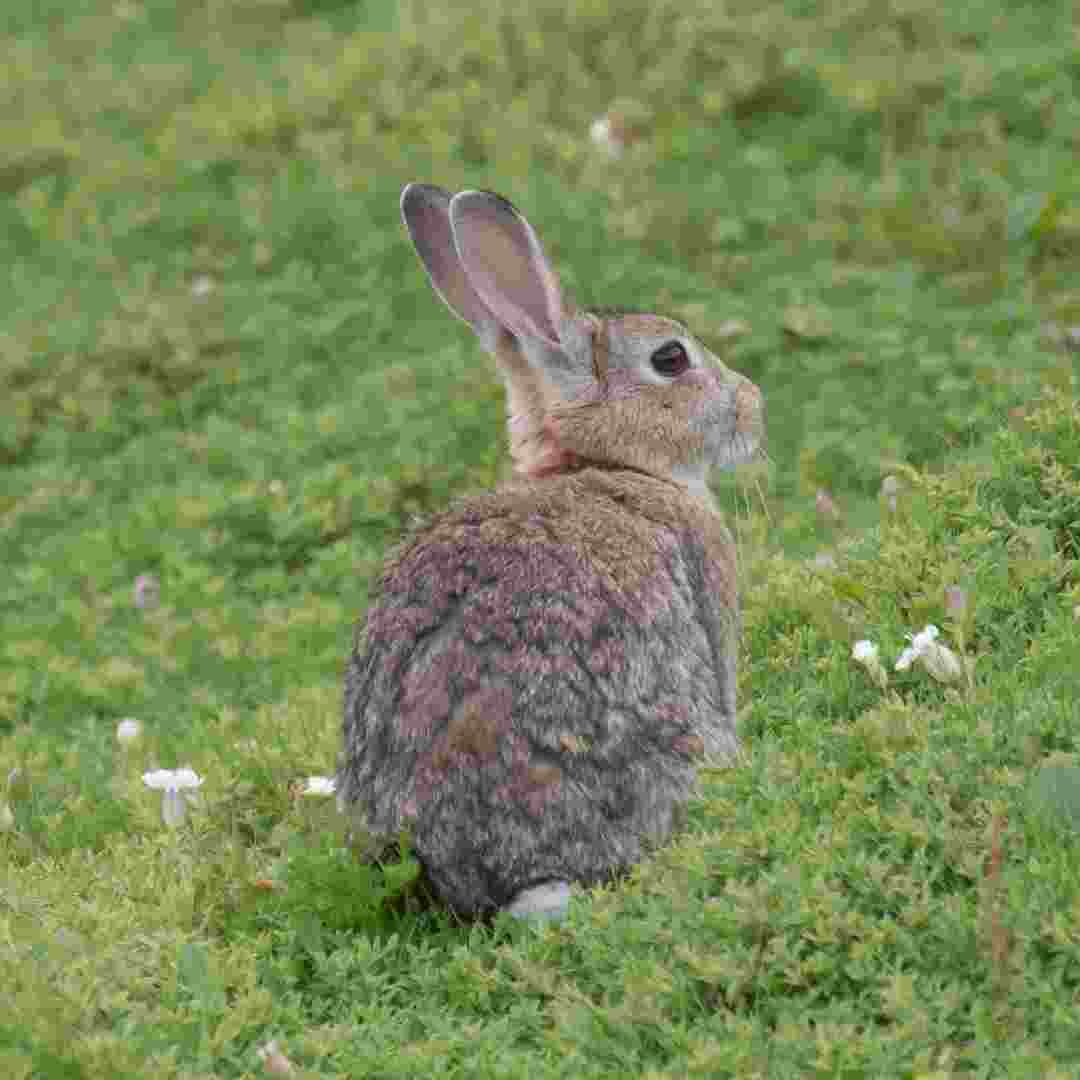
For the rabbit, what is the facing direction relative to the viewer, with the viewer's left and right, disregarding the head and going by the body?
facing away from the viewer and to the right of the viewer

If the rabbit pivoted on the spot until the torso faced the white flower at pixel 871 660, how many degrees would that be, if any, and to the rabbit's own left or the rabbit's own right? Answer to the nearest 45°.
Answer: approximately 45° to the rabbit's own right

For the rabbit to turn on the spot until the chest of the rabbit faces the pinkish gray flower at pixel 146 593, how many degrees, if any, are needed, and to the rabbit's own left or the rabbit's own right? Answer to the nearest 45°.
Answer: approximately 90° to the rabbit's own left

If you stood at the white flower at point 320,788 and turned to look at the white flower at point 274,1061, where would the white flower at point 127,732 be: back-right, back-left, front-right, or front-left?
back-right

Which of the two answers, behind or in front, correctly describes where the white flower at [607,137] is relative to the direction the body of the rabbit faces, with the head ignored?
in front

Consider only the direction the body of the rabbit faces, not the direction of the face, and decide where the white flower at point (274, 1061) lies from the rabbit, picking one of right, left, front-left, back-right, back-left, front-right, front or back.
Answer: back

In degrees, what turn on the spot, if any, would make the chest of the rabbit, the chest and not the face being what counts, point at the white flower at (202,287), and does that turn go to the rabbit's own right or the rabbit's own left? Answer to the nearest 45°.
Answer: approximately 45° to the rabbit's own left

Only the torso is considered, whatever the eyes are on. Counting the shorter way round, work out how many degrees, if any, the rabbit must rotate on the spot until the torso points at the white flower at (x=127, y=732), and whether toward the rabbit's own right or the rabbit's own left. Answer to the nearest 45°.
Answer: approximately 90° to the rabbit's own left

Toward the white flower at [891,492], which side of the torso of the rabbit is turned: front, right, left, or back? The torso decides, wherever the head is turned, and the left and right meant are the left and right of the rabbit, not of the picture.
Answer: front

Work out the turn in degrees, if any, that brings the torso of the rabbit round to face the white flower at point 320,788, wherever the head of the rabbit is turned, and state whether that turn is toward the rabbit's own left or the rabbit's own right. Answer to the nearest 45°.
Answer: approximately 90° to the rabbit's own left

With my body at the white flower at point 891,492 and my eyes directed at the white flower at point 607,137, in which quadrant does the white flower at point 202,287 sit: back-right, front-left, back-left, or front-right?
front-left
